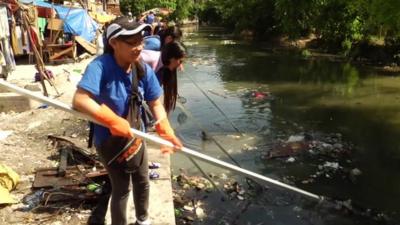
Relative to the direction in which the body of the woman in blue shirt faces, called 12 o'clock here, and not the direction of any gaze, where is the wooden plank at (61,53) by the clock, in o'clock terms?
The wooden plank is roughly at 7 o'clock from the woman in blue shirt.

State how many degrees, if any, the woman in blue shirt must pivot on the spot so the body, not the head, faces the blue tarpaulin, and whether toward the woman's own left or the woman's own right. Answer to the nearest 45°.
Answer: approximately 135° to the woman's own left

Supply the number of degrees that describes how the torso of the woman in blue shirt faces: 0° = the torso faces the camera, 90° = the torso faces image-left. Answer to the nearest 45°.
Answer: approximately 315°

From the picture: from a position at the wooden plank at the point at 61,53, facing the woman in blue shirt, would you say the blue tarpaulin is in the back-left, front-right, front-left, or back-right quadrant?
back-left

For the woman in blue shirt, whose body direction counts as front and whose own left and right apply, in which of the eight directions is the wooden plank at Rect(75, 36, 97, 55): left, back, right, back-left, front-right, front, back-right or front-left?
back-left
